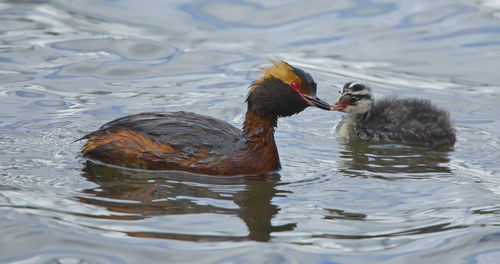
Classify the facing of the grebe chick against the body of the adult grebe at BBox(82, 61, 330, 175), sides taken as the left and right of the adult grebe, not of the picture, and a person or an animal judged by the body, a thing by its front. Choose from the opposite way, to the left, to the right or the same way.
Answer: the opposite way

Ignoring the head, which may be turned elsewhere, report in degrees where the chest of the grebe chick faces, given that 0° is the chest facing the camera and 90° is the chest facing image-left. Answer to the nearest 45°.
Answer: approximately 90°

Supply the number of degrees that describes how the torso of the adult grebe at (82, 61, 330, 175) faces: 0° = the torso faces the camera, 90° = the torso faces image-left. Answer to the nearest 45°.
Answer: approximately 270°

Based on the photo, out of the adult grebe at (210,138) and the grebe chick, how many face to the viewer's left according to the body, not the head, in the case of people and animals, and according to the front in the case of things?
1

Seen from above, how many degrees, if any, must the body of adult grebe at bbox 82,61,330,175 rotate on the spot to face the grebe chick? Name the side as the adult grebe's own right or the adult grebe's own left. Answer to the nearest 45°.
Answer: approximately 45° to the adult grebe's own left

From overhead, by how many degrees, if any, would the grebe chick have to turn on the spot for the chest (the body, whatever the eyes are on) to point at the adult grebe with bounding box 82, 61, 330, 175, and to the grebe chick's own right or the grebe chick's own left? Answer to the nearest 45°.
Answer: approximately 45° to the grebe chick's own left
